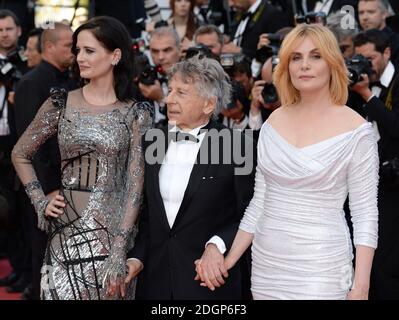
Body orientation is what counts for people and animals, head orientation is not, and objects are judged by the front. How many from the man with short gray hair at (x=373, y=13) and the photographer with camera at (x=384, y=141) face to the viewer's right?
0

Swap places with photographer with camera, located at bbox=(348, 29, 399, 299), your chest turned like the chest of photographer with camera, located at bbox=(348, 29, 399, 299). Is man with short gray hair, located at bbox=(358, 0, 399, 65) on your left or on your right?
on your right

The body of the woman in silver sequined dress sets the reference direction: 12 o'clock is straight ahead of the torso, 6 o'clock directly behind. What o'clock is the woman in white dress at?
The woman in white dress is roughly at 9 o'clock from the woman in silver sequined dress.

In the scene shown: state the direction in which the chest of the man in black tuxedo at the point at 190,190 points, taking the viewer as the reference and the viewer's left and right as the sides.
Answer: facing the viewer and to the left of the viewer

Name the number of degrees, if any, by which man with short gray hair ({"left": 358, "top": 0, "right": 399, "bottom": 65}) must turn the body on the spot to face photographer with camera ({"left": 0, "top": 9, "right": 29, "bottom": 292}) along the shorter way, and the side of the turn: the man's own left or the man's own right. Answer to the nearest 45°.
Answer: approximately 45° to the man's own right

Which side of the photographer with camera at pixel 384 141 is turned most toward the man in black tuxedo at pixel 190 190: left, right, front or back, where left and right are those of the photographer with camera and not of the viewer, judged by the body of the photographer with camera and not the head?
front

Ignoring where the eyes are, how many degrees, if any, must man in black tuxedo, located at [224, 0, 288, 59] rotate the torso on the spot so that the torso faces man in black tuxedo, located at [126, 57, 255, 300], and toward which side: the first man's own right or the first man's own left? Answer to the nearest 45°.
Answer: approximately 45° to the first man's own left

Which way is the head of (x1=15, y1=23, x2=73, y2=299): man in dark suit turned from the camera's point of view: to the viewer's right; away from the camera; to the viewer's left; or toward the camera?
to the viewer's right
